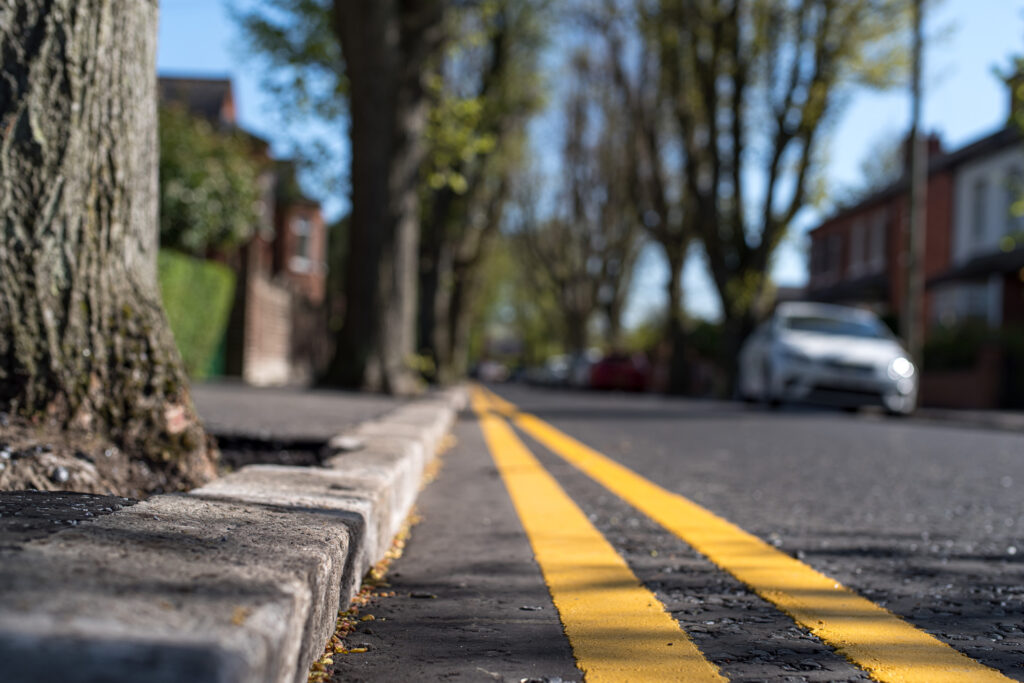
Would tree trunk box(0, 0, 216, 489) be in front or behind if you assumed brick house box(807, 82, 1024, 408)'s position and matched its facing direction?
in front

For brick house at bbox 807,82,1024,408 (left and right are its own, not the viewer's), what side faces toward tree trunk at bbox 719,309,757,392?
front

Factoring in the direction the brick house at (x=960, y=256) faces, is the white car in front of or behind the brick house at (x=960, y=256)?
in front

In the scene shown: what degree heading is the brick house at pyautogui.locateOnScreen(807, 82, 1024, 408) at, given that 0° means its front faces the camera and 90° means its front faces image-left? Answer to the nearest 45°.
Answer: approximately 45°
